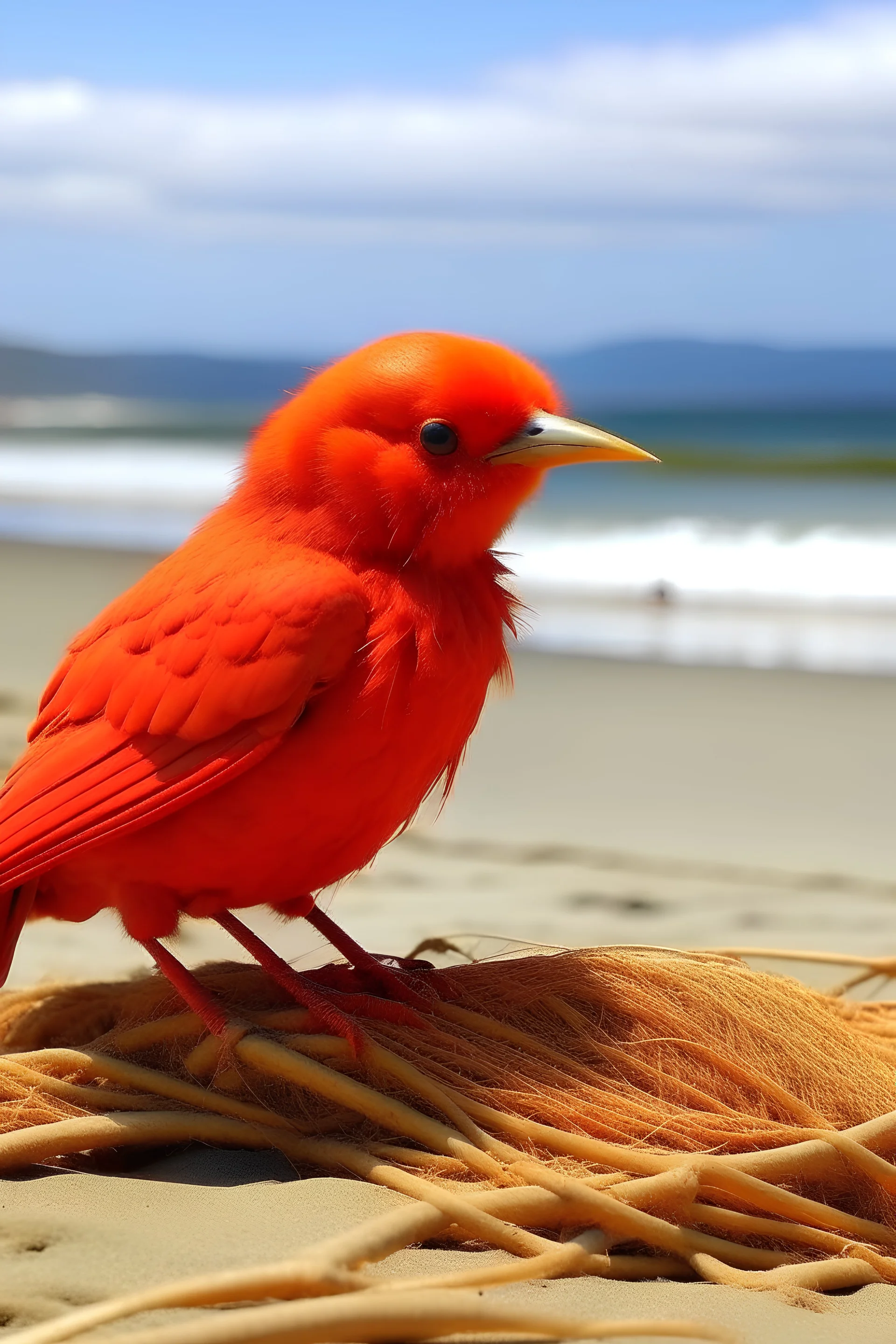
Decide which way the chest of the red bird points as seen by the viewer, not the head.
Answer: to the viewer's right
